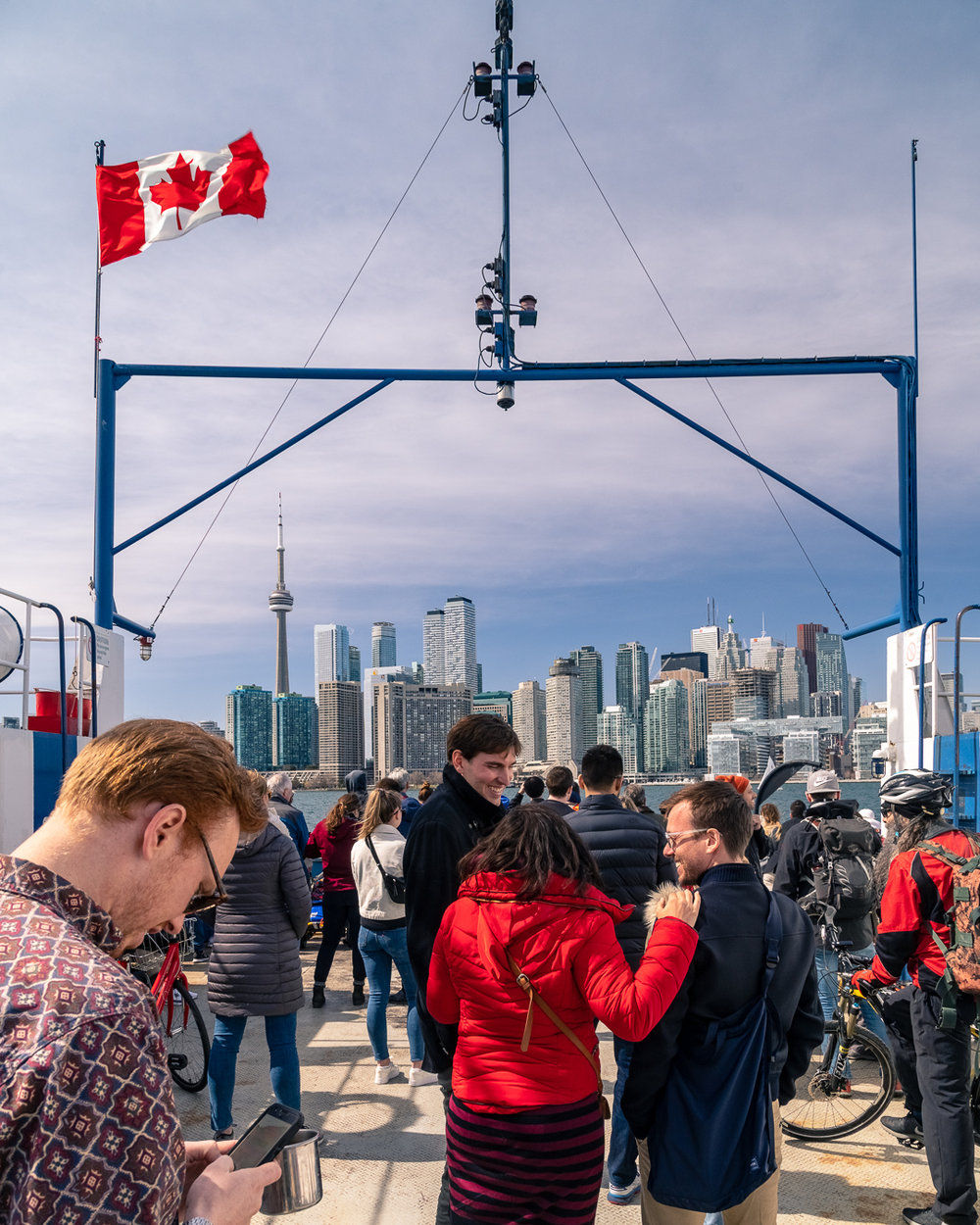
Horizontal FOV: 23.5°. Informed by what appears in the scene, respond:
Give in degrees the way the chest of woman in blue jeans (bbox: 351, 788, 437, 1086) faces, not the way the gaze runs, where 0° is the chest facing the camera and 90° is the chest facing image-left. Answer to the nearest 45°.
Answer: approximately 225°

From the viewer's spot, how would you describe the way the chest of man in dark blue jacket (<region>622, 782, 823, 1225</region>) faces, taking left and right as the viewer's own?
facing away from the viewer and to the left of the viewer

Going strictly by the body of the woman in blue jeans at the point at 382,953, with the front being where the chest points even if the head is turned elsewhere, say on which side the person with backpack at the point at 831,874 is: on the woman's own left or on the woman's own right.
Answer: on the woman's own right

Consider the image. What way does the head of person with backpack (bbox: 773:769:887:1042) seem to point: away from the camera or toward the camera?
away from the camera

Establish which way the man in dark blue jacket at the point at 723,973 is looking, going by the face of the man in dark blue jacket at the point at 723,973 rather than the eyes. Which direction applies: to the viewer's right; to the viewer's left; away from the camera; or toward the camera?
to the viewer's left

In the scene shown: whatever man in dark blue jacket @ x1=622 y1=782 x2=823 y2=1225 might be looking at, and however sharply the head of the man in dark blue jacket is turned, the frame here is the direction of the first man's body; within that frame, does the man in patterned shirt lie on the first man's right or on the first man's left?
on the first man's left

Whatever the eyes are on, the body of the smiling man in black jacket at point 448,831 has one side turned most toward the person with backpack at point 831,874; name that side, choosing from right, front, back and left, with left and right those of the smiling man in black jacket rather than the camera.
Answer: left

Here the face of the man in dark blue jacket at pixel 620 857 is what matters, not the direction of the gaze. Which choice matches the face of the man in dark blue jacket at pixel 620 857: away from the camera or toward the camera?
away from the camera

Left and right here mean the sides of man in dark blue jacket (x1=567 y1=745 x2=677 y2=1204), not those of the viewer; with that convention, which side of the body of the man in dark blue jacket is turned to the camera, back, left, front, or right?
back
